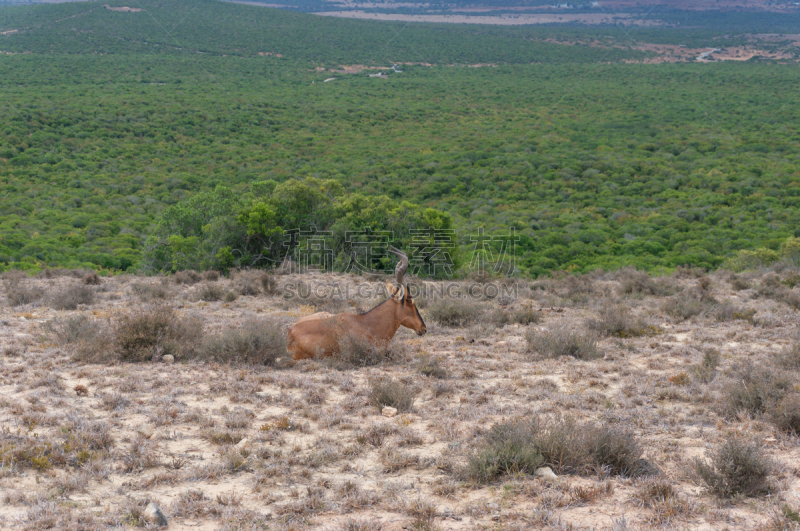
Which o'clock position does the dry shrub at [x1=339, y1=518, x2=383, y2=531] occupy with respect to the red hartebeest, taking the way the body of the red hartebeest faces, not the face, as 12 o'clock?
The dry shrub is roughly at 3 o'clock from the red hartebeest.

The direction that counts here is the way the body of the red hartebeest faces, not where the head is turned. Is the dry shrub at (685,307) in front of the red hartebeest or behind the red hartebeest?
in front

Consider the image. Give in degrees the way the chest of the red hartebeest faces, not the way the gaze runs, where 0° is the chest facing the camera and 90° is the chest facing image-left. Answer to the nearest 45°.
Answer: approximately 270°

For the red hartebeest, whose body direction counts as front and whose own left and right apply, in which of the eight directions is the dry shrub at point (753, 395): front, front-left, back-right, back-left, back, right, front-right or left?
front-right

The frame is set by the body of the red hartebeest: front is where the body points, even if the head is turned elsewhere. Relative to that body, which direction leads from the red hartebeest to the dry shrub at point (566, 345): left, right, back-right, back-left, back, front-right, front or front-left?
front

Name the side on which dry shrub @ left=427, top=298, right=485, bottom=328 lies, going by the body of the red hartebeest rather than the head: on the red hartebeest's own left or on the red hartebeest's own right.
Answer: on the red hartebeest's own left

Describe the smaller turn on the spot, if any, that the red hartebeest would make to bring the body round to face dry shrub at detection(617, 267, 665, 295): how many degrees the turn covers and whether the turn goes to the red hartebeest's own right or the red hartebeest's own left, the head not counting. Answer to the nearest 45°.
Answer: approximately 45° to the red hartebeest's own left

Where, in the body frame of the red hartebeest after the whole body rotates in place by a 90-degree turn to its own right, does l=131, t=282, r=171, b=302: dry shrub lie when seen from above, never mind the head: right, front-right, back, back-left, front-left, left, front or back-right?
back-right

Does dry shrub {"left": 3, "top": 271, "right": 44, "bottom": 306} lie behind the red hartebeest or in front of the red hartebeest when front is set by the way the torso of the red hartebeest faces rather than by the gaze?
behind

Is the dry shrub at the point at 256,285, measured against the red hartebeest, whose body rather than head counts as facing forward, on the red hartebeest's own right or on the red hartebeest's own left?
on the red hartebeest's own left
